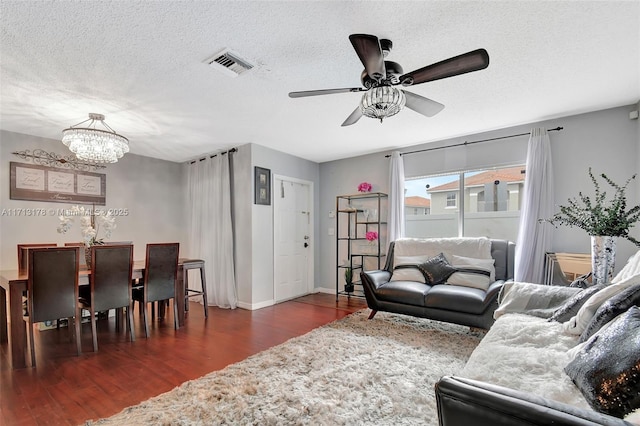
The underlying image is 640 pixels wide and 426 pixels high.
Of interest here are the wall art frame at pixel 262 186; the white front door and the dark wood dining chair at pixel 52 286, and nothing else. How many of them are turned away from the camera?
1

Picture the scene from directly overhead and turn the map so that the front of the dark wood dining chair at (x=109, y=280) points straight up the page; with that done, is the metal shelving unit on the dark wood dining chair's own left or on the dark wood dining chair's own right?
on the dark wood dining chair's own right

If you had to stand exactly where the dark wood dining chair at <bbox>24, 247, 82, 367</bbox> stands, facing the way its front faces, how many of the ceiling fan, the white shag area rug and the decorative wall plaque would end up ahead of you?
1

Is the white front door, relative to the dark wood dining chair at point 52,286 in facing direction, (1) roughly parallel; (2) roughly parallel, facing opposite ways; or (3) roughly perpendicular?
roughly parallel, facing opposite ways

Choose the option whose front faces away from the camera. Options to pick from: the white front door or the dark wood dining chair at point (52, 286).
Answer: the dark wood dining chair

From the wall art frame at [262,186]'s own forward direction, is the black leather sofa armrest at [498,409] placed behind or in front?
in front

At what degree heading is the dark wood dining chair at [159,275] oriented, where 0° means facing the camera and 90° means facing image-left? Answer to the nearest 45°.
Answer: approximately 135°

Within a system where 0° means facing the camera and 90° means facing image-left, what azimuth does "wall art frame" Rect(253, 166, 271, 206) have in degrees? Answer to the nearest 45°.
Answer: approximately 315°

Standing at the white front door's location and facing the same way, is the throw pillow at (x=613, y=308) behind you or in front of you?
in front

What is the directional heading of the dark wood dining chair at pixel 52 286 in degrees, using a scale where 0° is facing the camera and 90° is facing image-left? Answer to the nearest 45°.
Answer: approximately 180°

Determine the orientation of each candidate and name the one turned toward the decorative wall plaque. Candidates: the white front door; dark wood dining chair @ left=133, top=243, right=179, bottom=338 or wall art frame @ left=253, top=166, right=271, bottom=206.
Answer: the dark wood dining chair

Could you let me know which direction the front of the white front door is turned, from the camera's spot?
facing the viewer and to the right of the viewer

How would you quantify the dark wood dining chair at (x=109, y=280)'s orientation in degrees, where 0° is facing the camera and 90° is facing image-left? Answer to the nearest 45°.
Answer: approximately 135°

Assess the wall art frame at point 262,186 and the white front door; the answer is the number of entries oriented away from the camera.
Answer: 0
